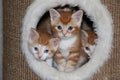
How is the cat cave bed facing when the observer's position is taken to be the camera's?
facing the viewer
